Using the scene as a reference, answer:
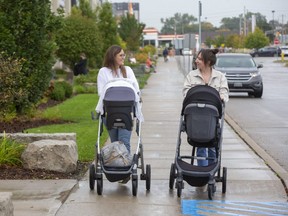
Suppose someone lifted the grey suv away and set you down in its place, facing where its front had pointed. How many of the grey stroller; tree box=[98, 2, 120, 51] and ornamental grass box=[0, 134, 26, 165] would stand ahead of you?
2

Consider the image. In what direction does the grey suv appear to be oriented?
toward the camera

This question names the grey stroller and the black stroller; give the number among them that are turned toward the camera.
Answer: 2

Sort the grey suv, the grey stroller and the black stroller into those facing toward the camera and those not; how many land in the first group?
3

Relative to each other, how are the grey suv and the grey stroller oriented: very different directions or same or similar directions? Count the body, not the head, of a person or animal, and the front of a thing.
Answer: same or similar directions

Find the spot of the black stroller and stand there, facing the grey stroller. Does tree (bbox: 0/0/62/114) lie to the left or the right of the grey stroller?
right

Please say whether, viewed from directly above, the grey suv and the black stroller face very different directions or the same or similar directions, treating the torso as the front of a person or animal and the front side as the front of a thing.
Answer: same or similar directions

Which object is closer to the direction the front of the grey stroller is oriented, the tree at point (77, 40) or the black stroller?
the black stroller

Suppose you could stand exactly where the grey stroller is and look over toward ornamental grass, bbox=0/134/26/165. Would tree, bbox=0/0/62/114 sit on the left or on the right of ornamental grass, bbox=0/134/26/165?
right

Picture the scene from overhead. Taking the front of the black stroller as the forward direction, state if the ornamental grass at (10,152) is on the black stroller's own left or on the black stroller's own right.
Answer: on the black stroller's own right

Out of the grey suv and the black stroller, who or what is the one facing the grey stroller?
the grey suv

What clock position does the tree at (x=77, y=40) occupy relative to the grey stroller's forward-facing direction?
The tree is roughly at 6 o'clock from the grey stroller.

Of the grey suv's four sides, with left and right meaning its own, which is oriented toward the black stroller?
front

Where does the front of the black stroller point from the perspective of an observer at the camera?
facing the viewer

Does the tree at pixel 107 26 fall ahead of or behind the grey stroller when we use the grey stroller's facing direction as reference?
behind

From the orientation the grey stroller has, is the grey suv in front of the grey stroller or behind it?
behind
